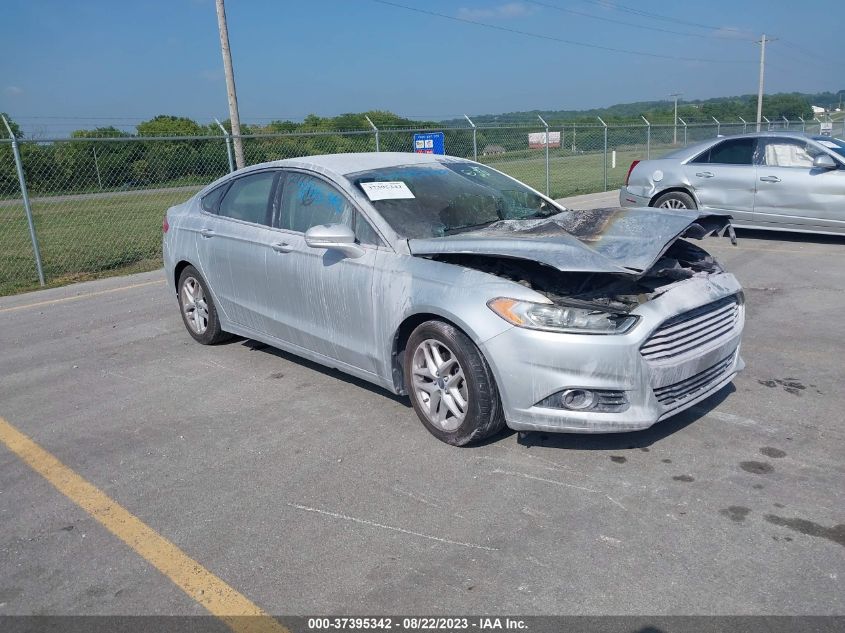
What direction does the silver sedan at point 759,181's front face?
to the viewer's right

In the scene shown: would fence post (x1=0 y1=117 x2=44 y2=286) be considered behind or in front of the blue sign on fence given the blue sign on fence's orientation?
in front

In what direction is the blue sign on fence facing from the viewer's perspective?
toward the camera

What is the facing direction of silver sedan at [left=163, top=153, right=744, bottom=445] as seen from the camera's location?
facing the viewer and to the right of the viewer

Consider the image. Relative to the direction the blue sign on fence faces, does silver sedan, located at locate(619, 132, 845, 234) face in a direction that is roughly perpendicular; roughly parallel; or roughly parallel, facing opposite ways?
roughly perpendicular

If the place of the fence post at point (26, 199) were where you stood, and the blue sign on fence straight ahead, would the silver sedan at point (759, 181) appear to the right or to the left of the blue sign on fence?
right

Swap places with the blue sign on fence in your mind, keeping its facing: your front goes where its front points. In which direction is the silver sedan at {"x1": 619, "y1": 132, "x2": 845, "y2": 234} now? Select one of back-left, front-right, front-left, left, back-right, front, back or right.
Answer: front-left

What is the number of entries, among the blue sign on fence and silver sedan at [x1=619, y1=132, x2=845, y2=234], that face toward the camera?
1

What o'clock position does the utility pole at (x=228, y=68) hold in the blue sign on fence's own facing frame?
The utility pole is roughly at 3 o'clock from the blue sign on fence.

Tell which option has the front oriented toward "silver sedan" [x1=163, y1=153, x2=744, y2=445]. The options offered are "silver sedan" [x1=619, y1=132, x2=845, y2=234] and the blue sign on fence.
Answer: the blue sign on fence

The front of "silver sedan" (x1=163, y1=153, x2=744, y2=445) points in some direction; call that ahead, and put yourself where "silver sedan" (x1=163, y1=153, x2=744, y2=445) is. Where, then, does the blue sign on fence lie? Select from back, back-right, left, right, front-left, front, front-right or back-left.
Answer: back-left
